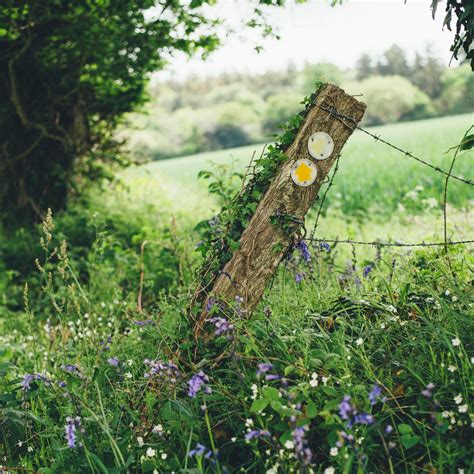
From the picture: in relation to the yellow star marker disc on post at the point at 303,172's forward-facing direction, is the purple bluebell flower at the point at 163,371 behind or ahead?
ahead

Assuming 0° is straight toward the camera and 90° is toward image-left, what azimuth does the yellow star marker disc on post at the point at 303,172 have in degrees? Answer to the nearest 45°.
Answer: approximately 0°
